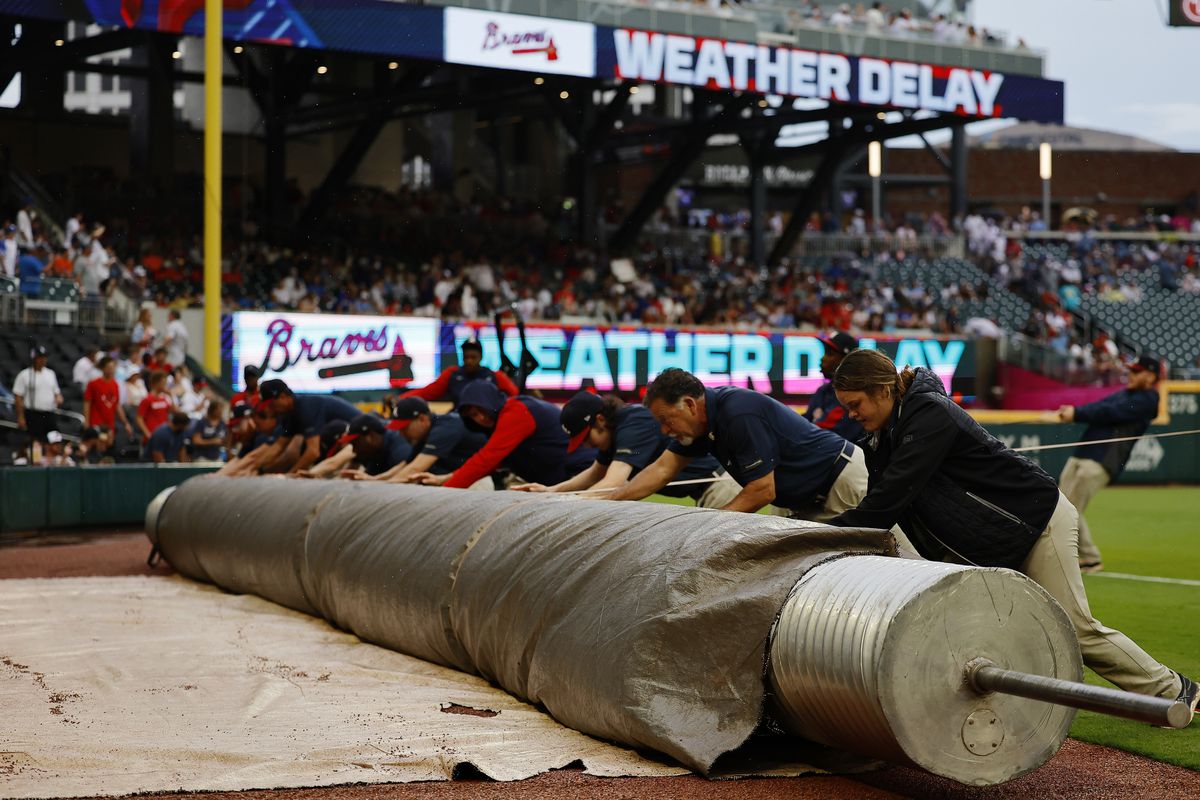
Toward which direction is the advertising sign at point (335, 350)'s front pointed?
toward the camera

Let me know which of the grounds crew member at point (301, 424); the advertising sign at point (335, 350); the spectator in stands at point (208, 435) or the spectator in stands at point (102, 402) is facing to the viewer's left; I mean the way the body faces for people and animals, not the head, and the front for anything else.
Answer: the grounds crew member

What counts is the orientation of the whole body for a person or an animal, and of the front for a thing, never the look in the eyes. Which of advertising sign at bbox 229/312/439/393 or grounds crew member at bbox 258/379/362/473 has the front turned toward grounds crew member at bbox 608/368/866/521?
the advertising sign

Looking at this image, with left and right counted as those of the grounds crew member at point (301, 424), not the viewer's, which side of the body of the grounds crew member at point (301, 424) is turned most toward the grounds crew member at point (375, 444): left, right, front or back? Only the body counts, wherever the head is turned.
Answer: left

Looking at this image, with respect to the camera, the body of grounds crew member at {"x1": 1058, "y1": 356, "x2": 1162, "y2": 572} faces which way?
to the viewer's left

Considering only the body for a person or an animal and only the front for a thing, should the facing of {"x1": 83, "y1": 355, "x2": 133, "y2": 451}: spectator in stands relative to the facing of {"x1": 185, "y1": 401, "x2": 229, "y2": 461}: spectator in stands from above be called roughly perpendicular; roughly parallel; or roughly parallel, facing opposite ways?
roughly parallel

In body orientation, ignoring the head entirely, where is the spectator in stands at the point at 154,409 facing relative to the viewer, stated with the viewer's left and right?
facing the viewer and to the right of the viewer

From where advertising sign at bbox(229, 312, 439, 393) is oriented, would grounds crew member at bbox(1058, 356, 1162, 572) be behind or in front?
in front

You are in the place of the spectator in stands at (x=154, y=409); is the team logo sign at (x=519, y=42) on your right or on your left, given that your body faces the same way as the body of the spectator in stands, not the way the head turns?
on your left

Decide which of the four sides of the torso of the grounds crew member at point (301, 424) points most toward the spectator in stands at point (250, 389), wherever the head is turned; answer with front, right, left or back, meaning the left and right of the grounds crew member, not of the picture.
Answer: right

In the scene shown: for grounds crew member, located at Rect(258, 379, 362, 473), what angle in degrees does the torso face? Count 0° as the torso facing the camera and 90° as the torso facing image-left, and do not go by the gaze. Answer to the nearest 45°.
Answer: approximately 90°

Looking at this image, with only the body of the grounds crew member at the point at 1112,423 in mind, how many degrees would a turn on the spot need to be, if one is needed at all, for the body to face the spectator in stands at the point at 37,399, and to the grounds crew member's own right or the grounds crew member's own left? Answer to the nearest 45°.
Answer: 0° — they already face them
